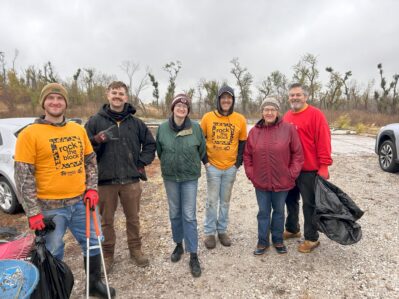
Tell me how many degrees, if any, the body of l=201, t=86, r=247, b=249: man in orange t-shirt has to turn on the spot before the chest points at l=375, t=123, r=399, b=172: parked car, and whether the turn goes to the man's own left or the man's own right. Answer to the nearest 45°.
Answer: approximately 135° to the man's own left

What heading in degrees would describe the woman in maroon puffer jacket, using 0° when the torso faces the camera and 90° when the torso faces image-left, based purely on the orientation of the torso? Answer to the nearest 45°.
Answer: approximately 0°

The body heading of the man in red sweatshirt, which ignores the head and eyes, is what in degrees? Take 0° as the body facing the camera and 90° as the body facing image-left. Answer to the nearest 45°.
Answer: approximately 45°

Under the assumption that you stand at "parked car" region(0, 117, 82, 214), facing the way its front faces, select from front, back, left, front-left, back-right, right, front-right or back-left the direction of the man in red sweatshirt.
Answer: back

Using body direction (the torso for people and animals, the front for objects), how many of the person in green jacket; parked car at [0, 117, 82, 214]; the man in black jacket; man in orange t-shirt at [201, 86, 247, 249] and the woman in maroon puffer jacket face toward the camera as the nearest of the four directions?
4

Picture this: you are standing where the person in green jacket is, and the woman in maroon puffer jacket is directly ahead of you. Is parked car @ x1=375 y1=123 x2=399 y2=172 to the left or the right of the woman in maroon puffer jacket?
left

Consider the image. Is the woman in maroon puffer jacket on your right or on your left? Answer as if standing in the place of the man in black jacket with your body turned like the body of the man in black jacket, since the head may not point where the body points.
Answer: on your left

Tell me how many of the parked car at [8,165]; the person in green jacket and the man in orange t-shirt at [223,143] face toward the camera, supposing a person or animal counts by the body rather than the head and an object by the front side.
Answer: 2

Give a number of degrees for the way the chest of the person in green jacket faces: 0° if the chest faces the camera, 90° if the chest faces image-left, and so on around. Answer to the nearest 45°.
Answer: approximately 0°

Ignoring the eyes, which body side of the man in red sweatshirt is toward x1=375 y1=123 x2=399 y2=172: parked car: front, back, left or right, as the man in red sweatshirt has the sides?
back
